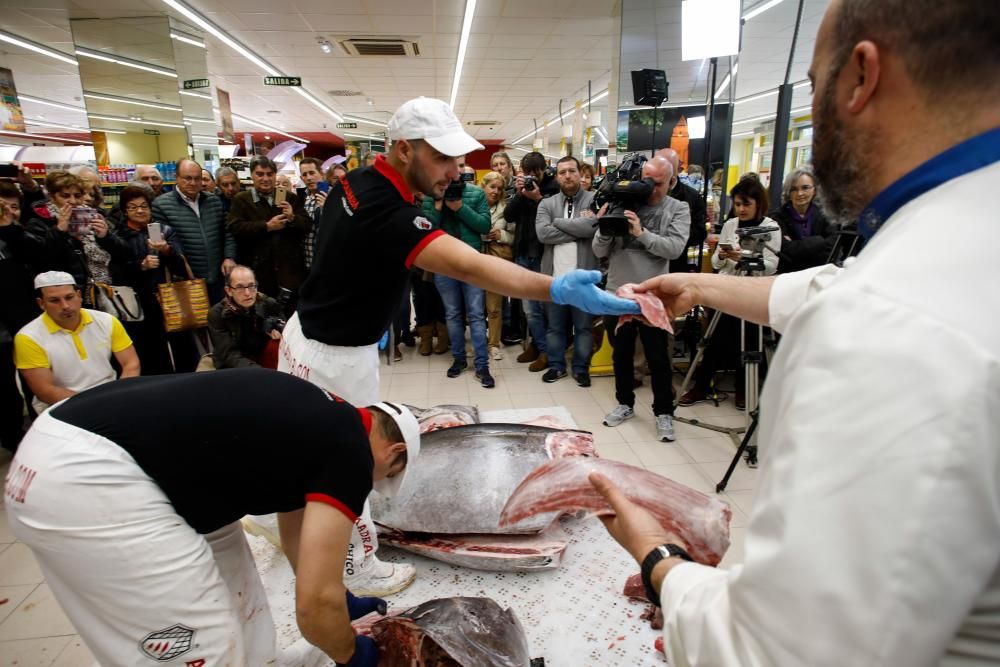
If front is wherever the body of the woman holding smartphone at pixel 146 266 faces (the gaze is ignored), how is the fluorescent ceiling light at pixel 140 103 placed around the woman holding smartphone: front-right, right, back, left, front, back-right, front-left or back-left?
back-left

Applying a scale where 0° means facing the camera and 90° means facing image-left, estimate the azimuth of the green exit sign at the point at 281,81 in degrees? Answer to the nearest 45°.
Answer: approximately 0°

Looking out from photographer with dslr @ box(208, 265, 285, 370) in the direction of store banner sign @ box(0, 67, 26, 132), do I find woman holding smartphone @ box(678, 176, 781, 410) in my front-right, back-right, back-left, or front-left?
back-right

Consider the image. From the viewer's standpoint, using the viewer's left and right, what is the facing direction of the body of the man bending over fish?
facing to the right of the viewer

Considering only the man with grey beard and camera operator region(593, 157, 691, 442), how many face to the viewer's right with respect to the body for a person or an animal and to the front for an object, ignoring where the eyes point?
0

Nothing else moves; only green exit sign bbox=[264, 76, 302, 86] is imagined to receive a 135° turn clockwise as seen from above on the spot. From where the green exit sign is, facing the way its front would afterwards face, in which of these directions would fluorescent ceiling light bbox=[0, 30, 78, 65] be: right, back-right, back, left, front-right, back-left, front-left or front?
front-left

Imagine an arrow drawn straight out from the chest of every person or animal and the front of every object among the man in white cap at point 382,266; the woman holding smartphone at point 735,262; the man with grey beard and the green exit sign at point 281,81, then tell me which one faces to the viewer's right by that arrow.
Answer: the man in white cap

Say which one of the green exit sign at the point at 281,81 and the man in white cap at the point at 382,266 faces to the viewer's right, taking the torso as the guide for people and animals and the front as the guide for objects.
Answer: the man in white cap

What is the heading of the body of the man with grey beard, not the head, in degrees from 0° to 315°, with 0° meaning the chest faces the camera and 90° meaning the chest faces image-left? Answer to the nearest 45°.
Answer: approximately 135°

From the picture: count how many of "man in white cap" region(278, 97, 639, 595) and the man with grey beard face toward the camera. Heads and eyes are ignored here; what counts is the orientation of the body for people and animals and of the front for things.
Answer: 0

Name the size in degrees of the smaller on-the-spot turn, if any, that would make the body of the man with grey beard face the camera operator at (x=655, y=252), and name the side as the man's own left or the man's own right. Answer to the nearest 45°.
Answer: approximately 45° to the man's own right

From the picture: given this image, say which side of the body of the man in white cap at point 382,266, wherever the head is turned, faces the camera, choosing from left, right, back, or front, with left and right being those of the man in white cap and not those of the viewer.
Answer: right
